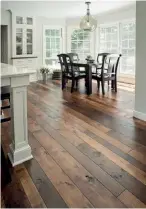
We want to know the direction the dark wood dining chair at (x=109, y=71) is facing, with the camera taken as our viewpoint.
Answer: facing away from the viewer and to the left of the viewer

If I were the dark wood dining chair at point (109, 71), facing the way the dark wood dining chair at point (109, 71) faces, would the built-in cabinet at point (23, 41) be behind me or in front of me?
in front

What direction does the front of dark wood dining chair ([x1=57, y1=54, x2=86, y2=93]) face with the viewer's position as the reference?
facing away from the viewer and to the right of the viewer

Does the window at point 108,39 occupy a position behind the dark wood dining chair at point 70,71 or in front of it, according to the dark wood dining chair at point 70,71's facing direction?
in front

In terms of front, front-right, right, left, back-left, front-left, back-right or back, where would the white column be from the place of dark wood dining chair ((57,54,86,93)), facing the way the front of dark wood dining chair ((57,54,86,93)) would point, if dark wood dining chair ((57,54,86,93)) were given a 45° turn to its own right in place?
right

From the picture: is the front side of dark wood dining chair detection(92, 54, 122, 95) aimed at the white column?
no

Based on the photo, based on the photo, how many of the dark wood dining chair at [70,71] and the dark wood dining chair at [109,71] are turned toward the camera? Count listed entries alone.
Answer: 0
